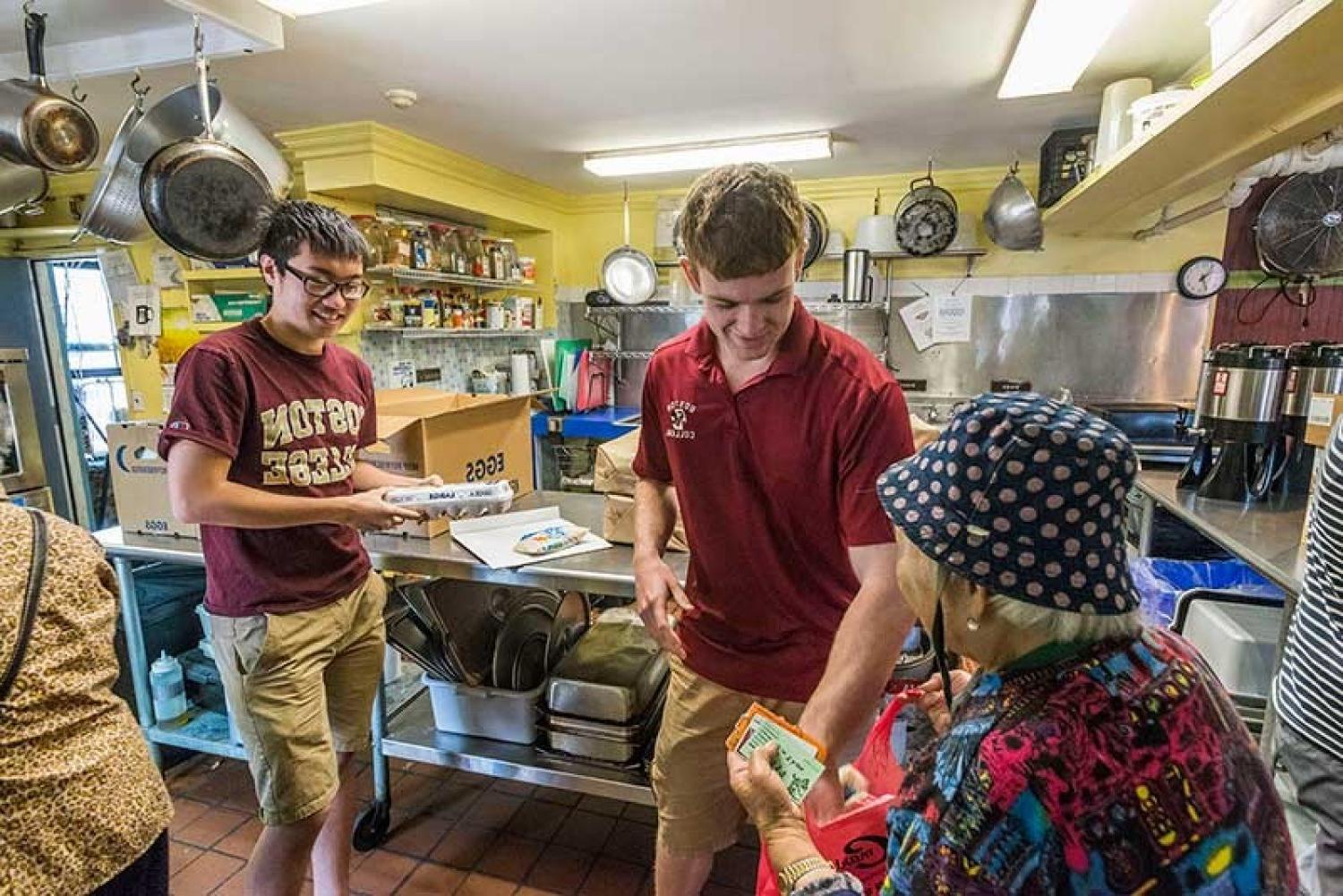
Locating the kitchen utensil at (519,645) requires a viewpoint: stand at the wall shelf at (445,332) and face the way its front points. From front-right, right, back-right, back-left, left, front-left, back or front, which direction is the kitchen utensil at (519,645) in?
front-right

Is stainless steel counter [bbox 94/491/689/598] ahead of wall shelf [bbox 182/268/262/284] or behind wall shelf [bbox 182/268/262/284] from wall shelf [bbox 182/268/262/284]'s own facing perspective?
ahead

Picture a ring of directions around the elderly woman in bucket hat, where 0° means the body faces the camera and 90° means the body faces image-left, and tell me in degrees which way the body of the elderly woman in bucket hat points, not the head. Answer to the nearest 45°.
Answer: approximately 135°

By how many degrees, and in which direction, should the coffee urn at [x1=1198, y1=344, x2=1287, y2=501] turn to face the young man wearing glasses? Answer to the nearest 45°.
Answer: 0° — it already faces them

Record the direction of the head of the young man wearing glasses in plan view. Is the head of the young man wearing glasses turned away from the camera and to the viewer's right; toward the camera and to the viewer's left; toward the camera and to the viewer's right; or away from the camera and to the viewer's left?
toward the camera and to the viewer's right

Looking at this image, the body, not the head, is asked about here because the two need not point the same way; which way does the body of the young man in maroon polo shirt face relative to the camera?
toward the camera

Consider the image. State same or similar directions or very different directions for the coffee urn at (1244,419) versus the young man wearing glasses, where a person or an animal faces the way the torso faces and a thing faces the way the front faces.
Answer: very different directions

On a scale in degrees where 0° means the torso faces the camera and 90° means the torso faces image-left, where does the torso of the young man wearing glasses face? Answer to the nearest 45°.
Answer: approximately 315°

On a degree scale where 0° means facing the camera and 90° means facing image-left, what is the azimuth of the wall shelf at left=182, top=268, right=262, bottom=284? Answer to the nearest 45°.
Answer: approximately 0°

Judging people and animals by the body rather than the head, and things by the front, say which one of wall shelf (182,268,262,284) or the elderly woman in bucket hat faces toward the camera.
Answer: the wall shelf

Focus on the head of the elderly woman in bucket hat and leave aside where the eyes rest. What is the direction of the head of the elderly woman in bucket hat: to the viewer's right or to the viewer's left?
to the viewer's left

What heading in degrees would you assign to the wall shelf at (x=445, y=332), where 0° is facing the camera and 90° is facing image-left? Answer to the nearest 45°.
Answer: approximately 315°

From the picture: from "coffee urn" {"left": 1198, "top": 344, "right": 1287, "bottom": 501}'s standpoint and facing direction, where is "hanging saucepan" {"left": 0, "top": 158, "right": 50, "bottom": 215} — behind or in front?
in front

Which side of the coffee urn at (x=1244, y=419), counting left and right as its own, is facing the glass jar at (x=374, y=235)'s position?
front

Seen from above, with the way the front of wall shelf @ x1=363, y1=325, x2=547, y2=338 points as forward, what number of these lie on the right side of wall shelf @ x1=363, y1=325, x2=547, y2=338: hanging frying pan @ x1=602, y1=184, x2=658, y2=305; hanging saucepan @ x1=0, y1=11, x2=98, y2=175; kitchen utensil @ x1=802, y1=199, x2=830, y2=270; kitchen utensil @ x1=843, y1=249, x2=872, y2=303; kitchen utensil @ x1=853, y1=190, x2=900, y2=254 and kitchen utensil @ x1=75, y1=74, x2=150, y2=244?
2

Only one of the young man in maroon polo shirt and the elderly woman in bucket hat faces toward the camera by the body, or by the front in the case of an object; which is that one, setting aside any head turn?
the young man in maroon polo shirt

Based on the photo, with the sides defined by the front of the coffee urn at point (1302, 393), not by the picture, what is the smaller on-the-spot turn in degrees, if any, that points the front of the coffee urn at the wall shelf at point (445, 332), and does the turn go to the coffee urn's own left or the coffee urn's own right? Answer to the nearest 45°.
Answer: approximately 45° to the coffee urn's own right

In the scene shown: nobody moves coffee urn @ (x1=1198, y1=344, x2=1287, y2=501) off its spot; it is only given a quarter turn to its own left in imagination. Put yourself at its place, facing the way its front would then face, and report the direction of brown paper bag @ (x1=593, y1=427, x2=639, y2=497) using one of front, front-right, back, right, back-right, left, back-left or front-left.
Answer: right

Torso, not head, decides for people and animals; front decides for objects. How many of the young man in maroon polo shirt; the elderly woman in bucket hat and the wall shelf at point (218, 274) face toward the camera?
2
